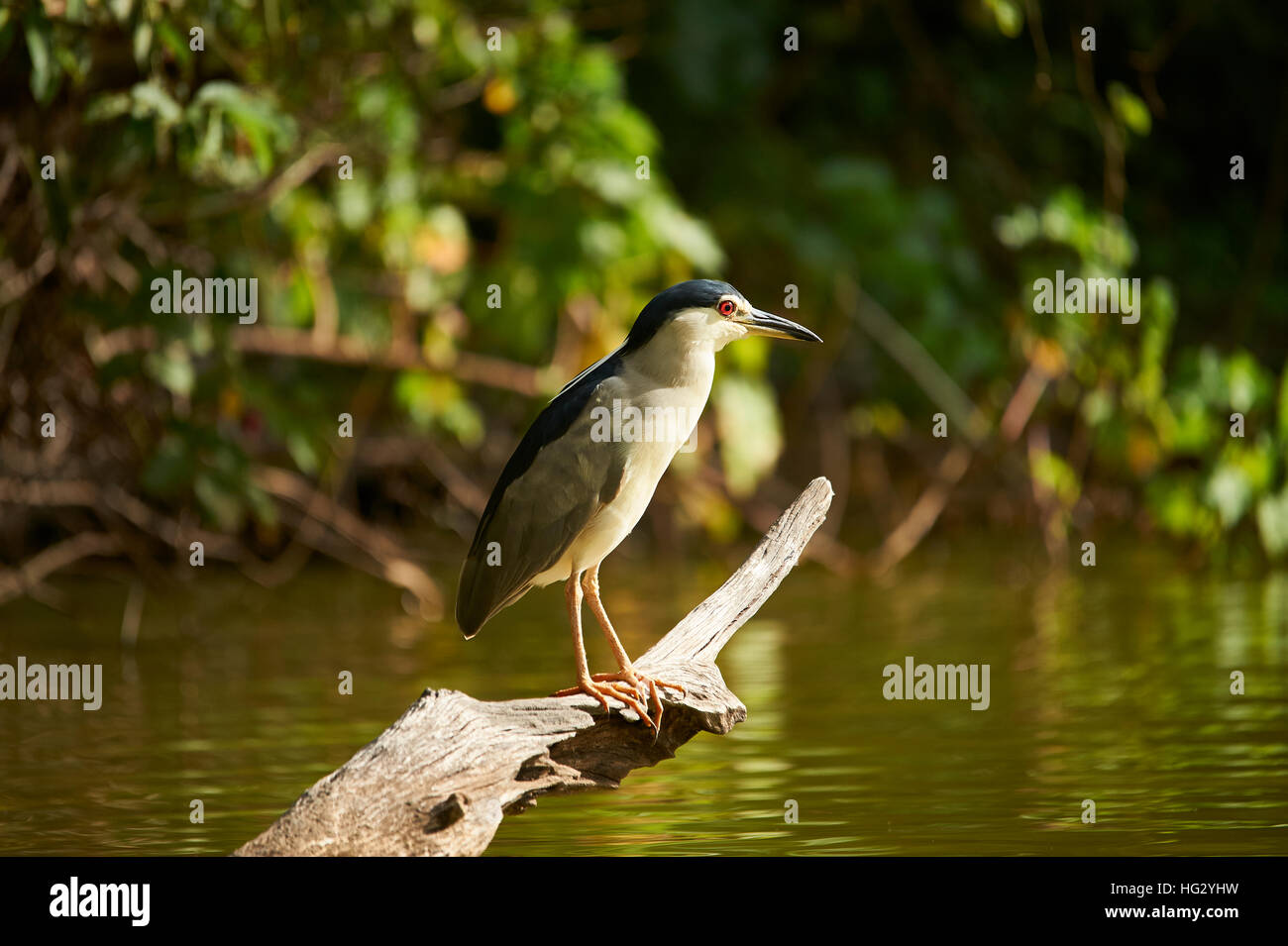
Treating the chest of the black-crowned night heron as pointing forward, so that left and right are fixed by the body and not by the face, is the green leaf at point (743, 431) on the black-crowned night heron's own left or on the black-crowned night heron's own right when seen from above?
on the black-crowned night heron's own left

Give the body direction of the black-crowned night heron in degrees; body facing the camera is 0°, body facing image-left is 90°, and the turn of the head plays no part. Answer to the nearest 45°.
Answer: approximately 270°
